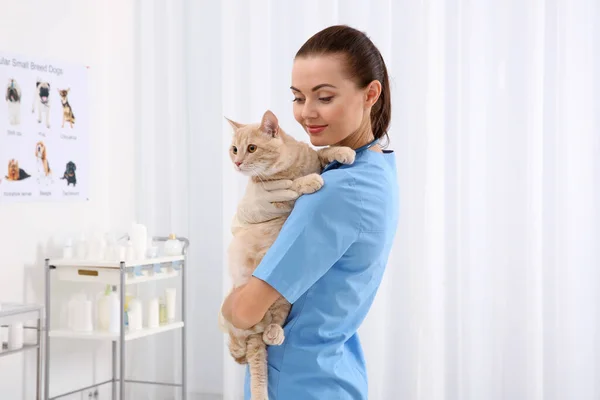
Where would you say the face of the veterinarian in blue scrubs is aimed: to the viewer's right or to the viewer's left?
to the viewer's left

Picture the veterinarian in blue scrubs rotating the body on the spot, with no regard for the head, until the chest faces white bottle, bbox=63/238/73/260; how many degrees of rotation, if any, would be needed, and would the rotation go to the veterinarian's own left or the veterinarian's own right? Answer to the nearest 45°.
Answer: approximately 45° to the veterinarian's own right

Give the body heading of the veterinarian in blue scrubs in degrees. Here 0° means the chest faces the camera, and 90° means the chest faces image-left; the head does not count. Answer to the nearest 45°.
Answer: approximately 90°

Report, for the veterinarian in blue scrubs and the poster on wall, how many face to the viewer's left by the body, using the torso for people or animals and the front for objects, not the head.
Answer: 1
